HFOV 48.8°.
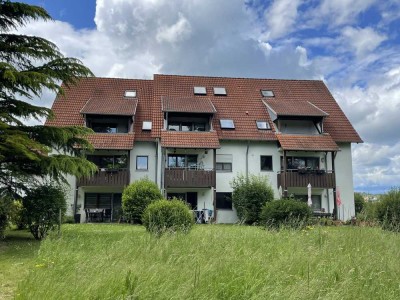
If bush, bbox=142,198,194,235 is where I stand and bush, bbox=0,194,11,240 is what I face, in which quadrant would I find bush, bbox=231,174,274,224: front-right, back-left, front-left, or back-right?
back-right

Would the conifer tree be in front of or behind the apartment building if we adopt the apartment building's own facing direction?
in front

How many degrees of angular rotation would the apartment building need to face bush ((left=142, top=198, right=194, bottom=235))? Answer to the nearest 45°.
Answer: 0° — it already faces it

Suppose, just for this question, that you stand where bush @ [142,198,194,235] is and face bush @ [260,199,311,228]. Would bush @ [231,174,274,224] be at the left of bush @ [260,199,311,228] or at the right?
left

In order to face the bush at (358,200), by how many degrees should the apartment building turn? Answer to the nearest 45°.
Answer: approximately 135° to its left

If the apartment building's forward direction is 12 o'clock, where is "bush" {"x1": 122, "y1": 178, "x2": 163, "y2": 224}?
The bush is roughly at 1 o'clock from the apartment building.

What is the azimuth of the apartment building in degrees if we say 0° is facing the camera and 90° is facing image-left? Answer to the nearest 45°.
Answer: approximately 0°

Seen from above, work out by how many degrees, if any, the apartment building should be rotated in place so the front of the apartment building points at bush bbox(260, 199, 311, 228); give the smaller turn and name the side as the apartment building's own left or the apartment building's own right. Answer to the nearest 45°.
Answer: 0° — it already faces it
